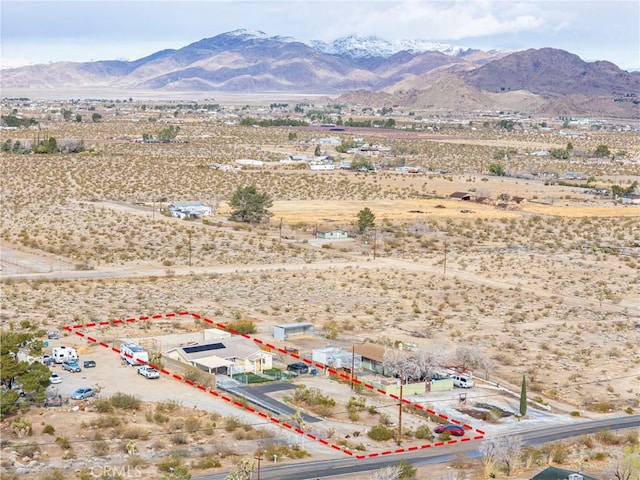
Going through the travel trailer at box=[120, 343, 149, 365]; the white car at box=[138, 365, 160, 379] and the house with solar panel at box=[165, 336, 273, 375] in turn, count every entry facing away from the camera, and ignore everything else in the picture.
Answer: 0

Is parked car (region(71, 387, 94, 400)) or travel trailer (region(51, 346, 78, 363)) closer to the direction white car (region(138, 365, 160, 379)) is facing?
the parked car

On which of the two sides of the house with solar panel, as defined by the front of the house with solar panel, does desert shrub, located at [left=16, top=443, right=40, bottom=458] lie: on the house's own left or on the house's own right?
on the house's own right

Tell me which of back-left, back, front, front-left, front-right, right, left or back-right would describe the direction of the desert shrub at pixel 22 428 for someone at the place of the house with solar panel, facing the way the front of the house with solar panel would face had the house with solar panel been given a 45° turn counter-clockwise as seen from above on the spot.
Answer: back-right

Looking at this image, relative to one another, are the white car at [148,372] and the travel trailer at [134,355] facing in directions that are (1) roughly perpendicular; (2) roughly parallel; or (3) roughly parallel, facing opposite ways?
roughly parallel

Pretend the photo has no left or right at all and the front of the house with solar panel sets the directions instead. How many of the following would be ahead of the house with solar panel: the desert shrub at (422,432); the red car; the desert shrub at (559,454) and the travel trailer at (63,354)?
3

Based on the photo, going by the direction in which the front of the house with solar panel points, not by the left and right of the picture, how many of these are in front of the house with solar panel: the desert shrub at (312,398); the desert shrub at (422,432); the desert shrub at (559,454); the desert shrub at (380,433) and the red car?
5

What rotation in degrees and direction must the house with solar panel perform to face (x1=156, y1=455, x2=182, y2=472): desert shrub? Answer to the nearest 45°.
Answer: approximately 45° to its right

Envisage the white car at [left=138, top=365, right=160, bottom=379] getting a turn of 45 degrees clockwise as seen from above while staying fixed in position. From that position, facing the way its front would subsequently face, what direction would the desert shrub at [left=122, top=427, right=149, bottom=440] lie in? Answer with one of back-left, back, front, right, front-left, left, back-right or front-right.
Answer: front

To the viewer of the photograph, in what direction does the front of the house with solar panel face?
facing the viewer and to the right of the viewer

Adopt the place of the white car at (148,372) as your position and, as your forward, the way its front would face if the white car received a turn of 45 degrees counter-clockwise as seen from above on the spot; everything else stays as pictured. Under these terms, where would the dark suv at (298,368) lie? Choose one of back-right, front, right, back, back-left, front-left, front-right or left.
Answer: front

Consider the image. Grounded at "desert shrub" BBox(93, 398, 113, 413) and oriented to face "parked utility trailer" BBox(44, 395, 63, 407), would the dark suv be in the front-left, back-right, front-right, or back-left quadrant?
back-right

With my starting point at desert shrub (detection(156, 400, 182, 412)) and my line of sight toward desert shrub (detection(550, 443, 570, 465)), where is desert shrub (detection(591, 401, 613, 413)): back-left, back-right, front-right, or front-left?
front-left

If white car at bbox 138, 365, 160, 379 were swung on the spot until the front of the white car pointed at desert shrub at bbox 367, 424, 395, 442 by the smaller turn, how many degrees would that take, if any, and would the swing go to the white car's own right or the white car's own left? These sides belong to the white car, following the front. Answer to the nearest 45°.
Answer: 0° — it already faces it
